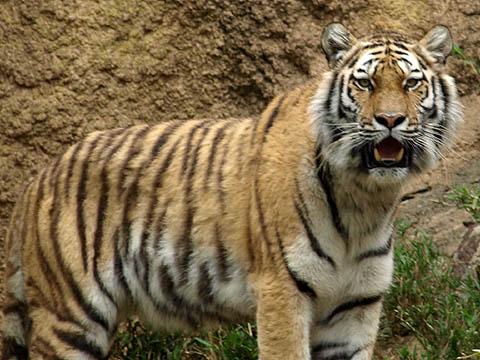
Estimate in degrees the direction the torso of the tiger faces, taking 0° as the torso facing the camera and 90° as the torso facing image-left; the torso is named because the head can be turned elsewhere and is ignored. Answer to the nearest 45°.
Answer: approximately 315°
